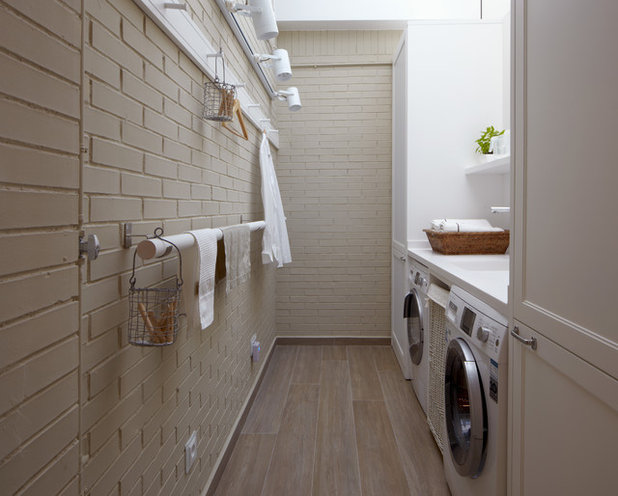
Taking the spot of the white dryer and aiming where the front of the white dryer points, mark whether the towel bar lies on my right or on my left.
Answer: on my left

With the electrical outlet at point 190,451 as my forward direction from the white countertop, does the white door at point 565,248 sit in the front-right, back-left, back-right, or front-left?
front-left

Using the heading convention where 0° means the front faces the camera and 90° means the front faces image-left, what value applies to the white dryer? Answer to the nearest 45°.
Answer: approximately 90°

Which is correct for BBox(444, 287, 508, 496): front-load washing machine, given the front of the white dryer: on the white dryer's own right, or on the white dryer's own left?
on the white dryer's own left

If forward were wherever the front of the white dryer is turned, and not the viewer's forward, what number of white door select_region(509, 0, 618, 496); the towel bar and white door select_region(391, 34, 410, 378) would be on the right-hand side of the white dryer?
1

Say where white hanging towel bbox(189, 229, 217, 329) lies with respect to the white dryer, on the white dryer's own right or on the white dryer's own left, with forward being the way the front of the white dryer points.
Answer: on the white dryer's own left

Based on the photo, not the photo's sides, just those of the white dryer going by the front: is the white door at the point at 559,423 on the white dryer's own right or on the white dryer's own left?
on the white dryer's own left

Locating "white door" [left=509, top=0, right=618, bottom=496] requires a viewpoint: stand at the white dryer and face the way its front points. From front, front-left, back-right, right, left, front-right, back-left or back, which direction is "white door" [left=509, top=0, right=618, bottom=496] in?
left
